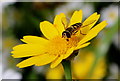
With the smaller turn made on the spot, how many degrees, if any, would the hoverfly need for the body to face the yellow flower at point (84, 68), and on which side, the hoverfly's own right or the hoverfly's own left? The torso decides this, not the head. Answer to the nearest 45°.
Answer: approximately 135° to the hoverfly's own right
